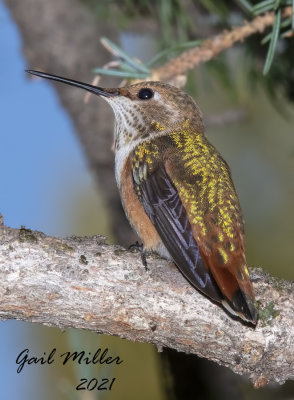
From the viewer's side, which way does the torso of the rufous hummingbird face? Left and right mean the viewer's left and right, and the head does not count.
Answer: facing away from the viewer and to the left of the viewer
